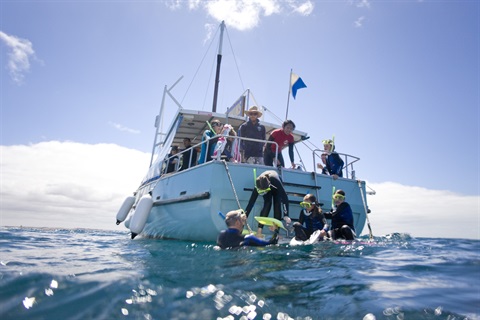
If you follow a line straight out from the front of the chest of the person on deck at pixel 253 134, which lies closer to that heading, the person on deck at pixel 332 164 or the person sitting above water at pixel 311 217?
the person sitting above water

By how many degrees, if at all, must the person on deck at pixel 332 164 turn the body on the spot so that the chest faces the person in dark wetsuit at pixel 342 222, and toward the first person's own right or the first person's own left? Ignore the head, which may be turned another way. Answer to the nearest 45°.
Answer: approximately 45° to the first person's own left

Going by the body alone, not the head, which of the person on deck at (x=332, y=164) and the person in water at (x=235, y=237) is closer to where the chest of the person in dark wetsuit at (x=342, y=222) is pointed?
the person in water

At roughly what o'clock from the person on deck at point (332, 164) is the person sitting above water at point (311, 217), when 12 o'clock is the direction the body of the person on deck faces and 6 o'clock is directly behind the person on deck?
The person sitting above water is roughly at 11 o'clock from the person on deck.

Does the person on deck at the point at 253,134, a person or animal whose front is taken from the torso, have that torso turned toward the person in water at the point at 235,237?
yes

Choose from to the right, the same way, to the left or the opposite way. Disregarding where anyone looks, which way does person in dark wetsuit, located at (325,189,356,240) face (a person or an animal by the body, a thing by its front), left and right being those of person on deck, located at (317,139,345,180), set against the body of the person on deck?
the same way

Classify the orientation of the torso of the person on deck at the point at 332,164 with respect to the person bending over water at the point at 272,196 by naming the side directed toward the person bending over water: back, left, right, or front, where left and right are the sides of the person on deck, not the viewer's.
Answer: front

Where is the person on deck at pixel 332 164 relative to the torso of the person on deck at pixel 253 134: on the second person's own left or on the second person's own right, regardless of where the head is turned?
on the second person's own left

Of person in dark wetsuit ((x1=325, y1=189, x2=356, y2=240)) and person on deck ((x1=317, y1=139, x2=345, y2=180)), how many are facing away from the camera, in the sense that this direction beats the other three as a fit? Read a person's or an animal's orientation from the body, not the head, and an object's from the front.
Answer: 0

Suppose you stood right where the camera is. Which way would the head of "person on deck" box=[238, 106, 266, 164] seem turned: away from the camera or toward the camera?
toward the camera

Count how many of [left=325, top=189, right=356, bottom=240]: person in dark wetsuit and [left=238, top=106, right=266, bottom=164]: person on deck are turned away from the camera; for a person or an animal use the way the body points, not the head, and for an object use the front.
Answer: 0

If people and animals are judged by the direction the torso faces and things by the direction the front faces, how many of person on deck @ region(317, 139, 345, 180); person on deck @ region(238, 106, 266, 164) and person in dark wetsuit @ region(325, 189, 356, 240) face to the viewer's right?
0

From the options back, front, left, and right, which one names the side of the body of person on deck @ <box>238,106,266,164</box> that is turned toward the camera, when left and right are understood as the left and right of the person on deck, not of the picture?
front
